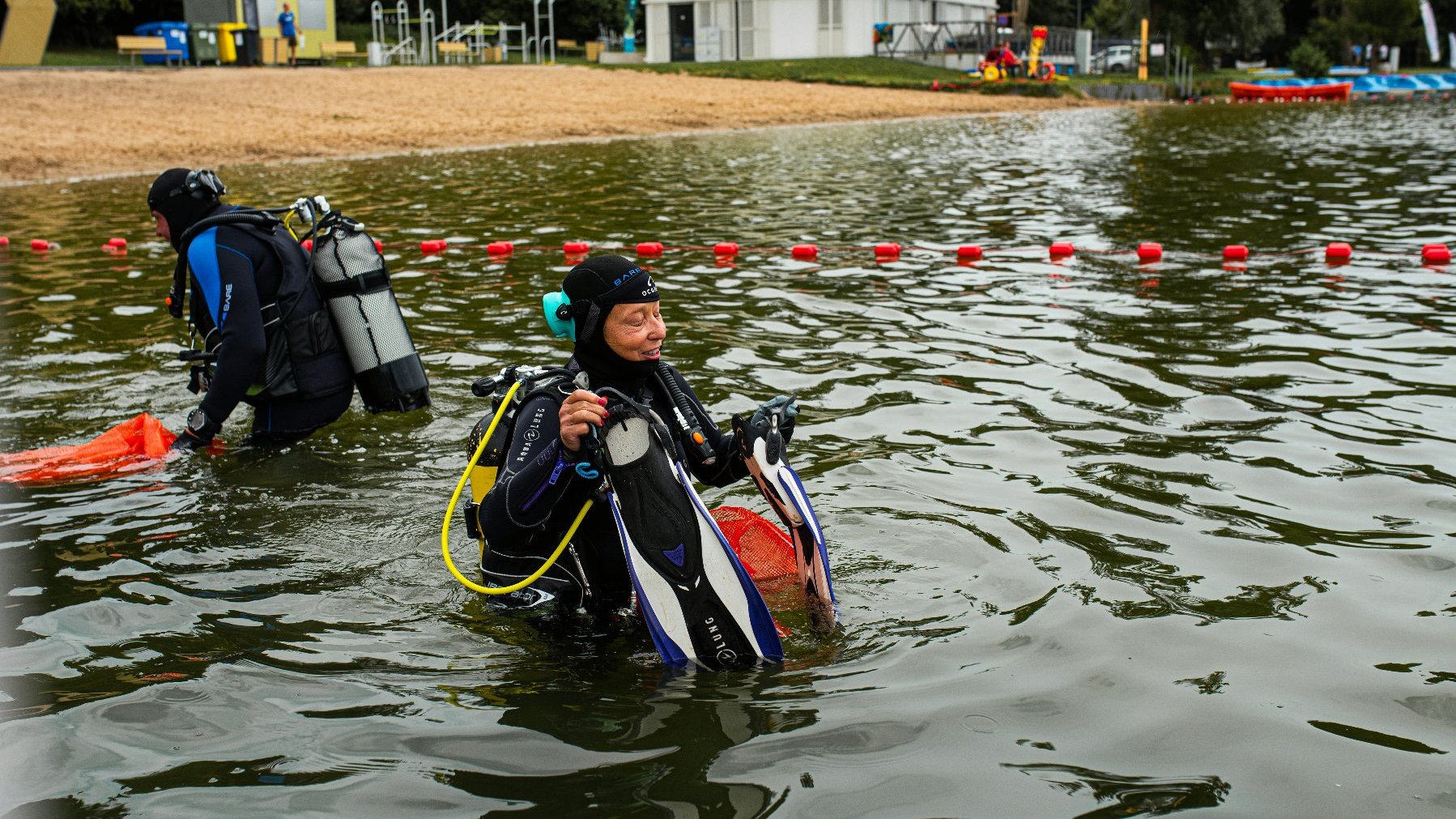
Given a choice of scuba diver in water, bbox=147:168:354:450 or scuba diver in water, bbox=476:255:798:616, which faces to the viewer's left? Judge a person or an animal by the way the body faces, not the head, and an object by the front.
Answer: scuba diver in water, bbox=147:168:354:450

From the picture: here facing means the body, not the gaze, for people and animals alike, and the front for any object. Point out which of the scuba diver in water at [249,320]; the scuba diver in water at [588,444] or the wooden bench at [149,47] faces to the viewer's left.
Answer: the scuba diver in water at [249,320]

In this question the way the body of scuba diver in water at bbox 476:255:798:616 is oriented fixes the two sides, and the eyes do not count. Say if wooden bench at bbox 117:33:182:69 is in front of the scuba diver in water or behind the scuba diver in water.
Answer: behind

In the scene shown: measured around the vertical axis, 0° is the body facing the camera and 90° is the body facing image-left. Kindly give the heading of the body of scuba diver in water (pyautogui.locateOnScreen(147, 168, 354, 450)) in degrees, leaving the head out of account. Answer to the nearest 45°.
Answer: approximately 90°

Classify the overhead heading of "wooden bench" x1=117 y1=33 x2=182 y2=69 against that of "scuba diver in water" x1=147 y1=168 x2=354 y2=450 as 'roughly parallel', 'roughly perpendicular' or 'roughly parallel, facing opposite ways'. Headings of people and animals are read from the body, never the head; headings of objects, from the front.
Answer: roughly perpendicular

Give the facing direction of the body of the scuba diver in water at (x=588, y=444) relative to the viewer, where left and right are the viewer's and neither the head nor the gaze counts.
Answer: facing the viewer and to the right of the viewer

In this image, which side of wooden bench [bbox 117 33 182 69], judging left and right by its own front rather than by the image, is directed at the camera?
front

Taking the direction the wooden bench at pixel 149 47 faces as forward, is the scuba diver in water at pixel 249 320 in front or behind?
in front

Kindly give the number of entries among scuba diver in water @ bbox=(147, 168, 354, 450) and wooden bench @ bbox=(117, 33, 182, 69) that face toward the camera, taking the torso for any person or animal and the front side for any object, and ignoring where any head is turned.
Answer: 1

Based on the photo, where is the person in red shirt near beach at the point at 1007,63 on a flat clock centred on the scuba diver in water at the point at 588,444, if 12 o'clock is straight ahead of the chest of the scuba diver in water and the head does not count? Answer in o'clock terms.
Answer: The person in red shirt near beach is roughly at 8 o'clock from the scuba diver in water.

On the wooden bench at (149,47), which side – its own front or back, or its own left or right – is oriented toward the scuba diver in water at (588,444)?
front

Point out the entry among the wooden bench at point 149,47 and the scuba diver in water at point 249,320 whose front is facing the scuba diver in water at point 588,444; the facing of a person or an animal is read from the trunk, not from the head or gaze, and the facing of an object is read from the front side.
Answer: the wooden bench

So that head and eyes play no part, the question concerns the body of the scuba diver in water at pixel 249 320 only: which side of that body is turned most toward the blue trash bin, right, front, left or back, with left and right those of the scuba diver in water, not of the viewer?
right
